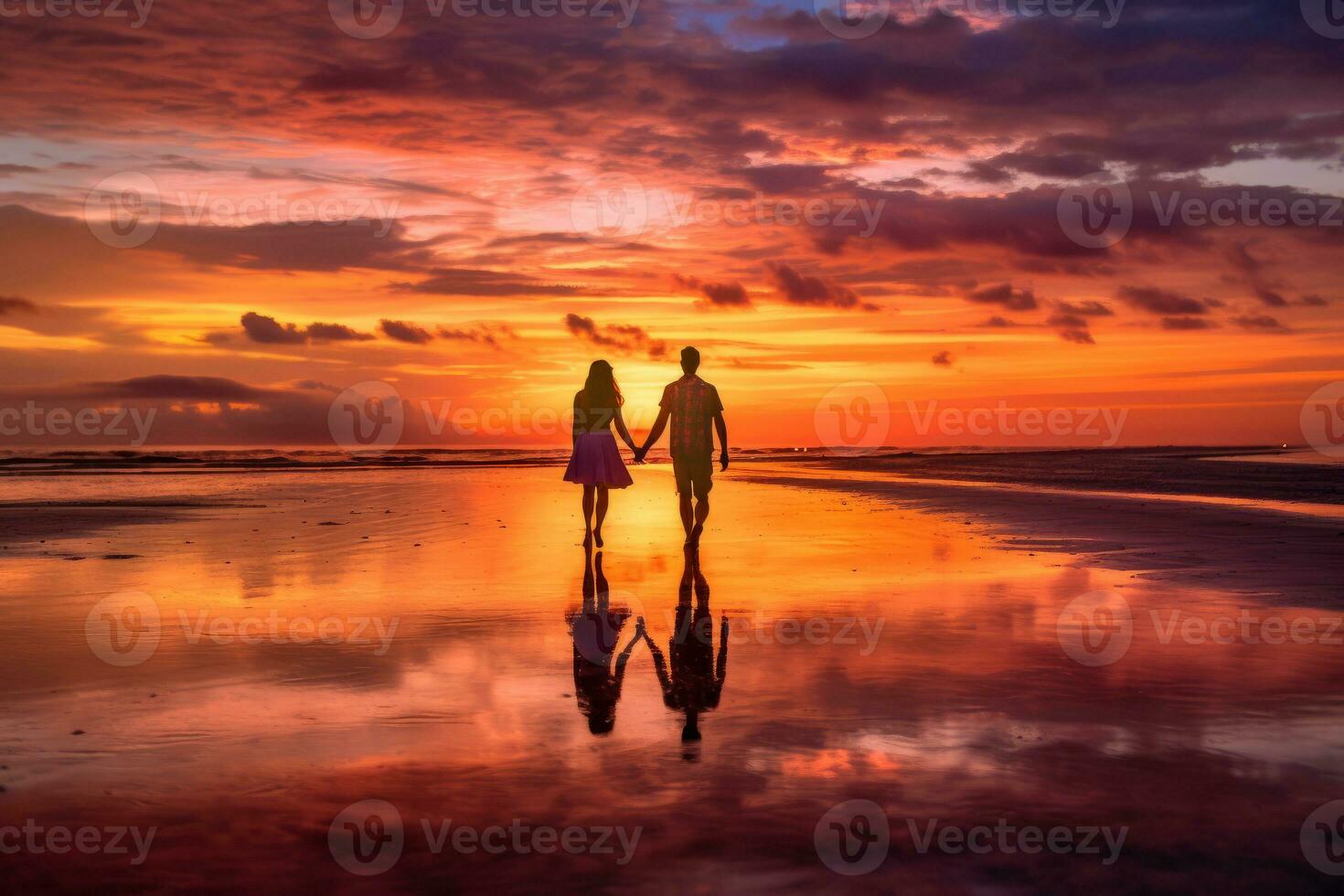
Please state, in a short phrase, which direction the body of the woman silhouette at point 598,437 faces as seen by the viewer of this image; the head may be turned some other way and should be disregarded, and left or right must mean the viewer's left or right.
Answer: facing away from the viewer

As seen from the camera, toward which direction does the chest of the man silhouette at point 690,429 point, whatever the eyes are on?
away from the camera
